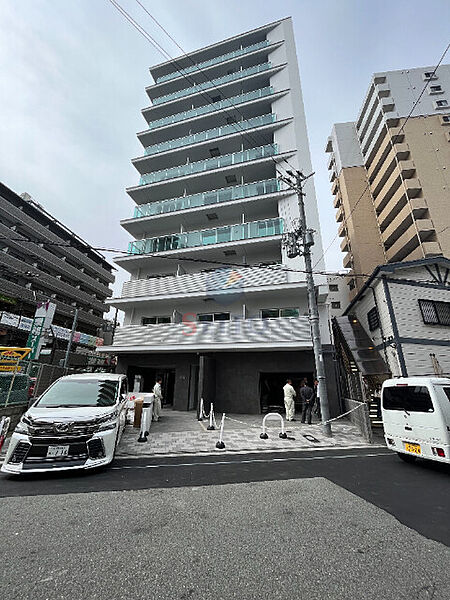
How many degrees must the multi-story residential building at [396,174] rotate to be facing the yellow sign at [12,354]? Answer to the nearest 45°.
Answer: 0° — it already faces it

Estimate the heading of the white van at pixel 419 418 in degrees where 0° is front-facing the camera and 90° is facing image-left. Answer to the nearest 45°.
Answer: approximately 225°

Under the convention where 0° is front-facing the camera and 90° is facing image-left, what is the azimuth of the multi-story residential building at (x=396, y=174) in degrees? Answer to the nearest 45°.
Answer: approximately 45°

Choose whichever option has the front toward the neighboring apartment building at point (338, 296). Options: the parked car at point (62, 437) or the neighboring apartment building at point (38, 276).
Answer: the neighboring apartment building at point (38, 276)

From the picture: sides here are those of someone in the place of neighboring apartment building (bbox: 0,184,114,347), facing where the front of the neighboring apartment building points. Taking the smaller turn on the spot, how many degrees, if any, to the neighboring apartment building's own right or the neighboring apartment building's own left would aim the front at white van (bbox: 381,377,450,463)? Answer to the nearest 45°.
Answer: approximately 45° to the neighboring apartment building's own right

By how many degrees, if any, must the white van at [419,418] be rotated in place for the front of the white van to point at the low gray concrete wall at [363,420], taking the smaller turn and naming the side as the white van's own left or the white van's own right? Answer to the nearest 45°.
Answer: approximately 90° to the white van's own left

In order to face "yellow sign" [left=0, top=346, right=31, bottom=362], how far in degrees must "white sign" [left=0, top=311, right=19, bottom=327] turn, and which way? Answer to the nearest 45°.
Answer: approximately 45° to its right

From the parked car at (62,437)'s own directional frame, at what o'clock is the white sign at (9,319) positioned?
The white sign is roughly at 4 o'clock from the parked car.

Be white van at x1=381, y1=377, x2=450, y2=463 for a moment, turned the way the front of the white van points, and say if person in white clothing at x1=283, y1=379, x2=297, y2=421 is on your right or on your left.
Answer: on your left
